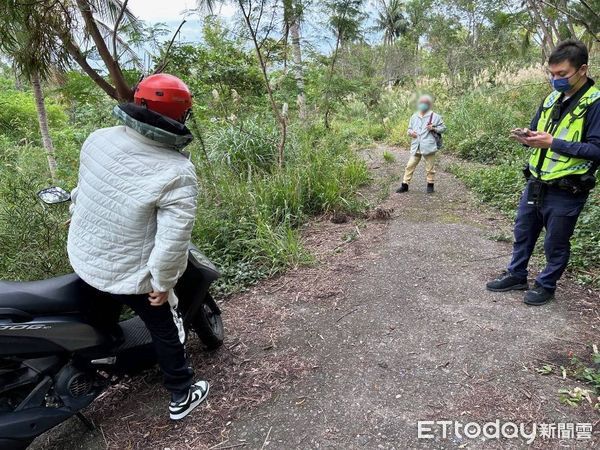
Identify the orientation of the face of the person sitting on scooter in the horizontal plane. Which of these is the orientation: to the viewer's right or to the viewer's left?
to the viewer's right

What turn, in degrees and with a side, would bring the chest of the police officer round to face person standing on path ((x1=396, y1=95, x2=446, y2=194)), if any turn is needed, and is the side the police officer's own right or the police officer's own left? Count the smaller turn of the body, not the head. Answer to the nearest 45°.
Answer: approximately 90° to the police officer's own right

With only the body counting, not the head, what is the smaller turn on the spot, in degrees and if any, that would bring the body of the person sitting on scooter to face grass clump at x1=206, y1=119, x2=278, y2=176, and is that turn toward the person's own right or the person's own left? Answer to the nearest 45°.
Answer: approximately 45° to the person's own left

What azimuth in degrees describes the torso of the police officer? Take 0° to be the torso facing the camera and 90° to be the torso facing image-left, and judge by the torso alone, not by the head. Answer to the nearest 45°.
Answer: approximately 45°

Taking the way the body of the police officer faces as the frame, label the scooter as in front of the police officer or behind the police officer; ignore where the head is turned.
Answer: in front

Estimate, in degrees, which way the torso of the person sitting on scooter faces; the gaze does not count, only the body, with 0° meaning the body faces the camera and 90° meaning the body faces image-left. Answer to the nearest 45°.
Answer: approximately 225°

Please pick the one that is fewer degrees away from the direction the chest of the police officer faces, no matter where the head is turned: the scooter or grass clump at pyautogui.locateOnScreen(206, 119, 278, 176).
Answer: the scooter

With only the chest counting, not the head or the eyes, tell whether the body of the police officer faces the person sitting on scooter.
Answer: yes

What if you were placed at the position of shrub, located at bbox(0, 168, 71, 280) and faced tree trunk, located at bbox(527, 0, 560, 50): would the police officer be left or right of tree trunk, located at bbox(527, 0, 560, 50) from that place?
right

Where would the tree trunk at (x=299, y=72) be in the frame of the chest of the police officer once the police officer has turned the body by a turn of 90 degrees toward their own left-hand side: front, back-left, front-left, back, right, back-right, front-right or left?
back

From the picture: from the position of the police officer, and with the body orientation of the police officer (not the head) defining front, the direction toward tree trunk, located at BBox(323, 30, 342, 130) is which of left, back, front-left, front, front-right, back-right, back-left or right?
right
